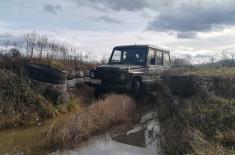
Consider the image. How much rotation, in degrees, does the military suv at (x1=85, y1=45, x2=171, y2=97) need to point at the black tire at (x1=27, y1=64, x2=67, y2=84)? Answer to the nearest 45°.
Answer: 0° — it already faces it

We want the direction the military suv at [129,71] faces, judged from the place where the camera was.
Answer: facing the viewer and to the left of the viewer
